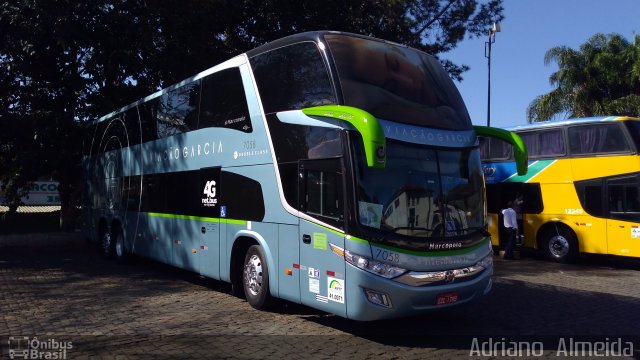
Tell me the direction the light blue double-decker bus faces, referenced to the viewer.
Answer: facing the viewer and to the right of the viewer

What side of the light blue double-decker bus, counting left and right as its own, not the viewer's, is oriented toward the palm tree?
left

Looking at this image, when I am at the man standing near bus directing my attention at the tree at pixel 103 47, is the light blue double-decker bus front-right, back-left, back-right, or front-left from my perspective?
front-left

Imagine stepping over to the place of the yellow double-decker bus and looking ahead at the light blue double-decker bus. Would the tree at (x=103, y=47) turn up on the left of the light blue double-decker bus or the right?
right

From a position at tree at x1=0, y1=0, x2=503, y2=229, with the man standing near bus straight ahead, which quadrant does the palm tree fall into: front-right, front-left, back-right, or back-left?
front-left

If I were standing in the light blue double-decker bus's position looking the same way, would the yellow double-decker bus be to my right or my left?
on my left

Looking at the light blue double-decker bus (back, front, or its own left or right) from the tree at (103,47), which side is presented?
back

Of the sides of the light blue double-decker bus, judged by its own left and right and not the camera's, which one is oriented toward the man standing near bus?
left

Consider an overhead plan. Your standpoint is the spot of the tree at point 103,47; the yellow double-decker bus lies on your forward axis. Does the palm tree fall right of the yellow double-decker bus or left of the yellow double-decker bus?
left
